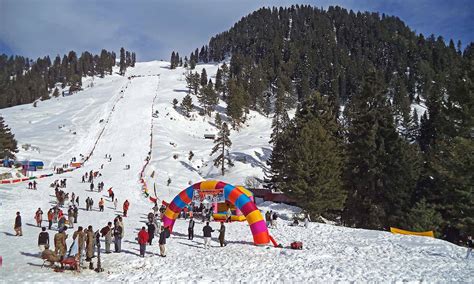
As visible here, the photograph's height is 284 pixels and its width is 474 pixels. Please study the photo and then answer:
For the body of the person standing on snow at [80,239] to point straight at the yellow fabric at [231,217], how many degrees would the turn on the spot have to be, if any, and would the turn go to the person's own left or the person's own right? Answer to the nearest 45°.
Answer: approximately 45° to the person's own right

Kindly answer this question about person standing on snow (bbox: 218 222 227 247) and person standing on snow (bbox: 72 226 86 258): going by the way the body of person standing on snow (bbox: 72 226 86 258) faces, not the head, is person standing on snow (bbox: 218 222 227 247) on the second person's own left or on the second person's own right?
on the second person's own right

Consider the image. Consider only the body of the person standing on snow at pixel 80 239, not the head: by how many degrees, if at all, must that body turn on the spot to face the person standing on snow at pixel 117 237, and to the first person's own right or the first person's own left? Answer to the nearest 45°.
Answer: approximately 45° to the first person's own right

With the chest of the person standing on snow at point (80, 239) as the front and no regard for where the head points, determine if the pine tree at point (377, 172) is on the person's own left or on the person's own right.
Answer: on the person's own right

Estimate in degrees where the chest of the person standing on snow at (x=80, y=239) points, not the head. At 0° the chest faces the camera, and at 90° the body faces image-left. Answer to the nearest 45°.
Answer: approximately 180°

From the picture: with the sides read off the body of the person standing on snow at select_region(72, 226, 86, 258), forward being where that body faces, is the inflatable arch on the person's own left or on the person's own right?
on the person's own right
